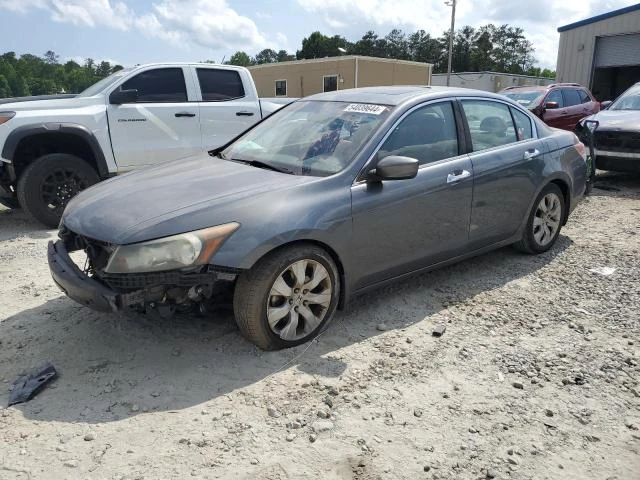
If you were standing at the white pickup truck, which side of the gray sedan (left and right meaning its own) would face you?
right

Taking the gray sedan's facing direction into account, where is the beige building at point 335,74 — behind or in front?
behind

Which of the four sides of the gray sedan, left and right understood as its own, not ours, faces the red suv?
back

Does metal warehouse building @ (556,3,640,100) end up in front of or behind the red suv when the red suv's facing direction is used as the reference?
behind

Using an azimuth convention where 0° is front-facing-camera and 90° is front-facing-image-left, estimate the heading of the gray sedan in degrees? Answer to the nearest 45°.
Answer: approximately 45°

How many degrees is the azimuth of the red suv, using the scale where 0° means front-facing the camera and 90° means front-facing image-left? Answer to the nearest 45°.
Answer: approximately 45°

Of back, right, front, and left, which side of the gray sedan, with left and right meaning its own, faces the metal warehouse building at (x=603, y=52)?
back

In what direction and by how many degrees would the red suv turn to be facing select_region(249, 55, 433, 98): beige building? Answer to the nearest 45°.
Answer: approximately 90° to its right
